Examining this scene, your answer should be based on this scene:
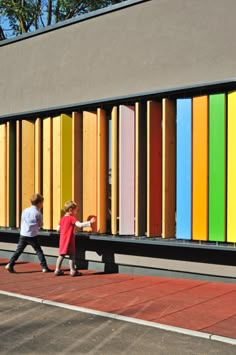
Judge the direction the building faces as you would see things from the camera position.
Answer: facing the viewer and to the left of the viewer

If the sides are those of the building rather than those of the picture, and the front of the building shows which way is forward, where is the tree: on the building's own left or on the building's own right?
on the building's own right
